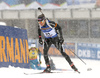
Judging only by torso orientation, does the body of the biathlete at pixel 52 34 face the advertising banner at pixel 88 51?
no

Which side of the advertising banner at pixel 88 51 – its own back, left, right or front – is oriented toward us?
front

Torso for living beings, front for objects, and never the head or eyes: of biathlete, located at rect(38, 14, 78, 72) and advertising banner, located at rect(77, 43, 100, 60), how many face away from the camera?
0

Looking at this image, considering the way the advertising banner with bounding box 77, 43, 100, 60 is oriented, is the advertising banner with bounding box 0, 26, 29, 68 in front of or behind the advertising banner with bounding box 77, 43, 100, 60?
in front

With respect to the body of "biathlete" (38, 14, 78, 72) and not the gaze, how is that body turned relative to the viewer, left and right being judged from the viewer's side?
facing the viewer and to the left of the viewer

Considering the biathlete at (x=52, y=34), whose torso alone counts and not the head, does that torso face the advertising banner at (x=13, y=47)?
no
